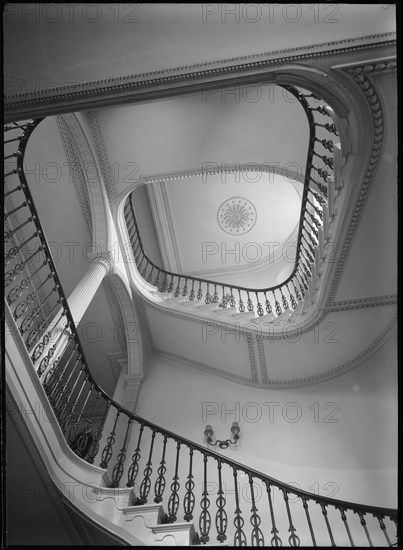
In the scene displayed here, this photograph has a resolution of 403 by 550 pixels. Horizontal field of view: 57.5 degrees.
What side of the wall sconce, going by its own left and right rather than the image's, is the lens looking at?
front

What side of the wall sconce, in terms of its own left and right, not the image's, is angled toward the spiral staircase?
front
